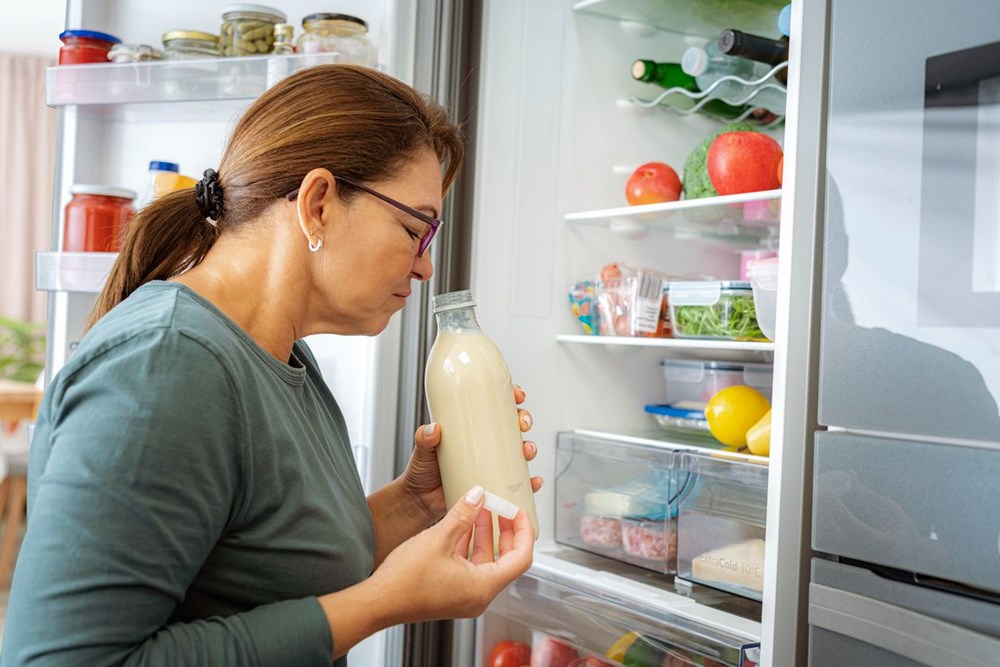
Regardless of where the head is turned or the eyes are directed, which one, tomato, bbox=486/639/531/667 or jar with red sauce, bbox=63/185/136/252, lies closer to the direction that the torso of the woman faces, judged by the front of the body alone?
the tomato

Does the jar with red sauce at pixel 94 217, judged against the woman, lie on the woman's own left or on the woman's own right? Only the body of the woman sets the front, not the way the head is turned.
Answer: on the woman's own left

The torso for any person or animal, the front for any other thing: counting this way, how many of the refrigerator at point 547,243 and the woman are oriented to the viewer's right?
1

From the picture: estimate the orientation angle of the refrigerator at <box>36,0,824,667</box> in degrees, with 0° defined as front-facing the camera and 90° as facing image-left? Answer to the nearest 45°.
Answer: approximately 45°

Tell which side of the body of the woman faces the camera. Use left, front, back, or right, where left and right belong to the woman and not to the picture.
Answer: right
